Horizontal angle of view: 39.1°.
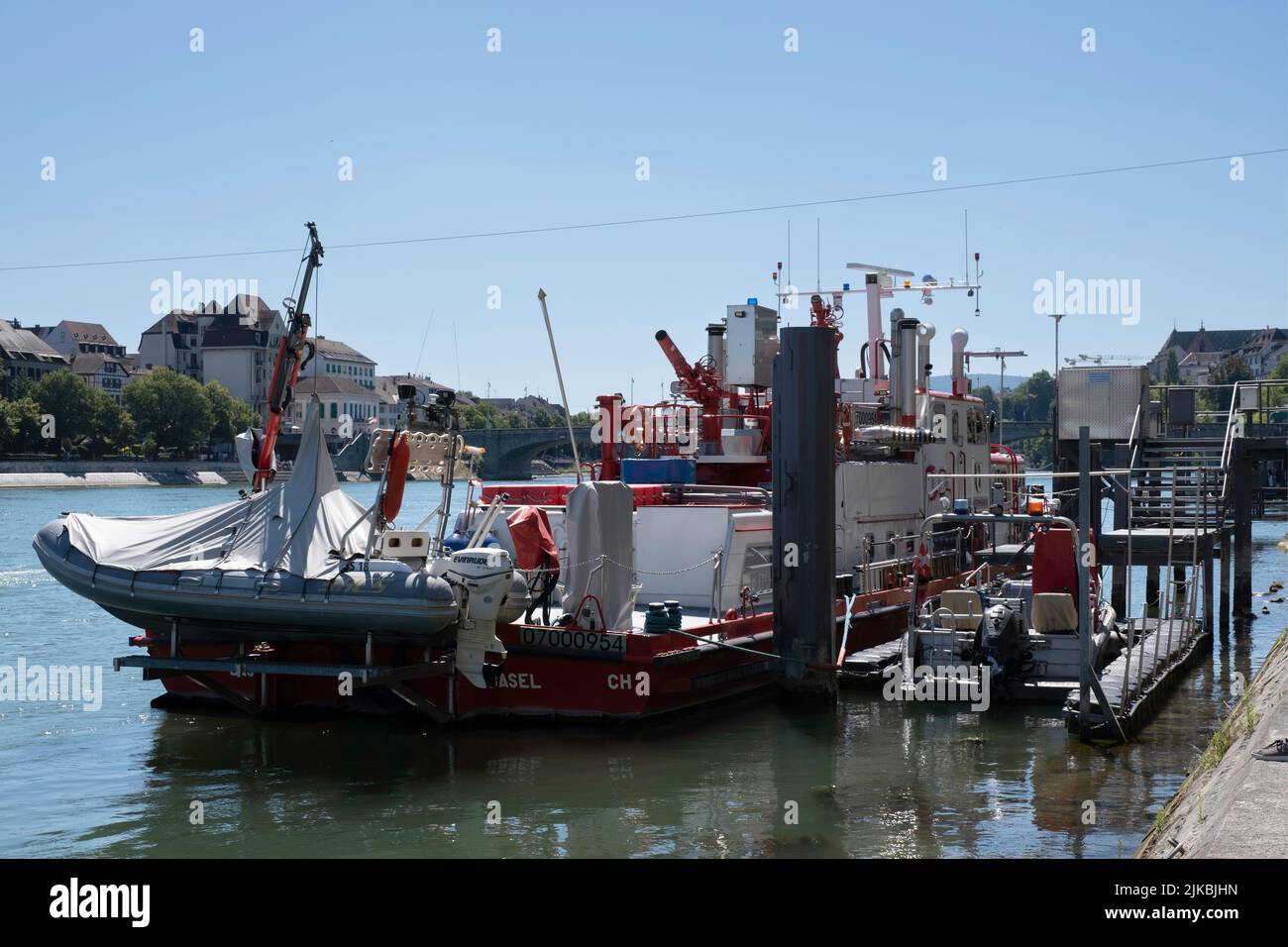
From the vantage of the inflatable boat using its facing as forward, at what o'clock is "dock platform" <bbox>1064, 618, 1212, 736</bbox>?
The dock platform is roughly at 6 o'clock from the inflatable boat.

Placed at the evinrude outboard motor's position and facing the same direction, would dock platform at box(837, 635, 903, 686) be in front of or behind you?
behind

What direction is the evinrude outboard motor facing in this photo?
to the viewer's left

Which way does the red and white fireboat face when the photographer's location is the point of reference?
facing away from the viewer and to the right of the viewer

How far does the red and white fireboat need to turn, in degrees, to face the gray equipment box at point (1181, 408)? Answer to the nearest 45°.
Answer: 0° — it already faces it

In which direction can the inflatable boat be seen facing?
to the viewer's left

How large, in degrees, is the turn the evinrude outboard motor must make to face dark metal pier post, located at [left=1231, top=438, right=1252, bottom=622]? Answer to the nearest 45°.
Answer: approximately 135° to its right
